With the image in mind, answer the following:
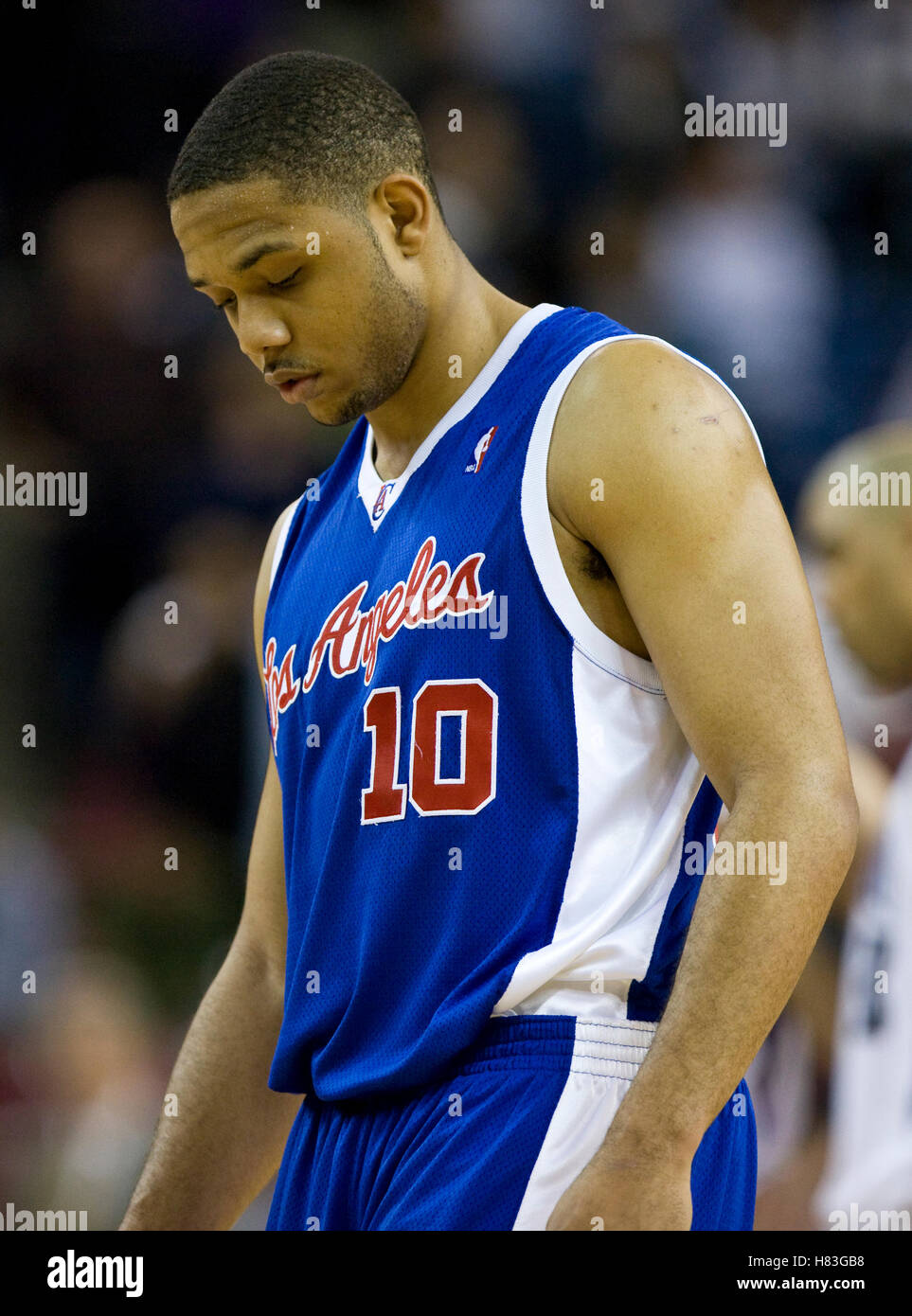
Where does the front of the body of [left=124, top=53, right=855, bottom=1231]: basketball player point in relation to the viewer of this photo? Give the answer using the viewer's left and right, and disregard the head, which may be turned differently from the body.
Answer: facing the viewer and to the left of the viewer

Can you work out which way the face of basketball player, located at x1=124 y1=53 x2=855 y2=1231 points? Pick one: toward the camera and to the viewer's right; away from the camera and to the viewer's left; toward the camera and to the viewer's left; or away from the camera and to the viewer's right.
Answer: toward the camera and to the viewer's left
